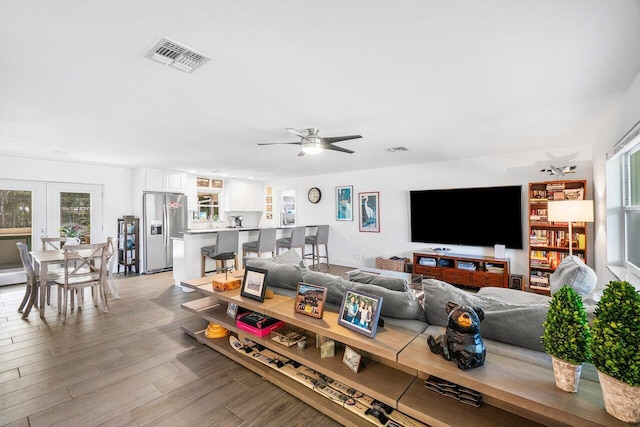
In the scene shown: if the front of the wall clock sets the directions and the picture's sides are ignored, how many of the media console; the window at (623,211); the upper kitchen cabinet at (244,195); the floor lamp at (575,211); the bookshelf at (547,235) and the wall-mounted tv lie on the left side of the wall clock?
5

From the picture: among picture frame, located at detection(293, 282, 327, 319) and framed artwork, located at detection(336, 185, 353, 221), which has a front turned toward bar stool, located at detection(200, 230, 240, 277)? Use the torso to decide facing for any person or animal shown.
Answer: the framed artwork

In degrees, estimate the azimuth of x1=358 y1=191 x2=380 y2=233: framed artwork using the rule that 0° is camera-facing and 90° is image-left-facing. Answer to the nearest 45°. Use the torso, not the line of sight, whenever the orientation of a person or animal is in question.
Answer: approximately 45°

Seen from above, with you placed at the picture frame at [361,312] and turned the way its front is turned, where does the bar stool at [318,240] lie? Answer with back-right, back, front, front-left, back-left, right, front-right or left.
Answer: back-right

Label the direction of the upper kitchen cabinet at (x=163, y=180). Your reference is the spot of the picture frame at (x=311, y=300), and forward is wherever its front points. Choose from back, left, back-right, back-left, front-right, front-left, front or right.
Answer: right

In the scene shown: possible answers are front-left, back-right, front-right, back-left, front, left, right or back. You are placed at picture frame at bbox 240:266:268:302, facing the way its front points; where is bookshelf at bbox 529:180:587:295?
back-left

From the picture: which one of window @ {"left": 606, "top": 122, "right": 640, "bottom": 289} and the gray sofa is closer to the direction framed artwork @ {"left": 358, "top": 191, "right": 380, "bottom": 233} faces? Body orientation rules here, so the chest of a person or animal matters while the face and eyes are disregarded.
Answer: the gray sofa

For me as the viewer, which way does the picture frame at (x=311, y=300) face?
facing the viewer and to the left of the viewer

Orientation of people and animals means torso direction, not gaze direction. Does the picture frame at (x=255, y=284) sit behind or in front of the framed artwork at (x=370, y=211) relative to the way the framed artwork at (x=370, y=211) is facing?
in front

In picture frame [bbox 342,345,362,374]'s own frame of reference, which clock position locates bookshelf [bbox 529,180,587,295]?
The bookshelf is roughly at 6 o'clock from the picture frame.

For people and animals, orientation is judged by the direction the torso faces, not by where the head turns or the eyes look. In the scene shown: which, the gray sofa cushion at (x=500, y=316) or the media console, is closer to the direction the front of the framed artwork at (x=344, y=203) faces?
the gray sofa cushion

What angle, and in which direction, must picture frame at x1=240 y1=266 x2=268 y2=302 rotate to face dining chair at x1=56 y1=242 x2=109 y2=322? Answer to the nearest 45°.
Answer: approximately 90° to its right
